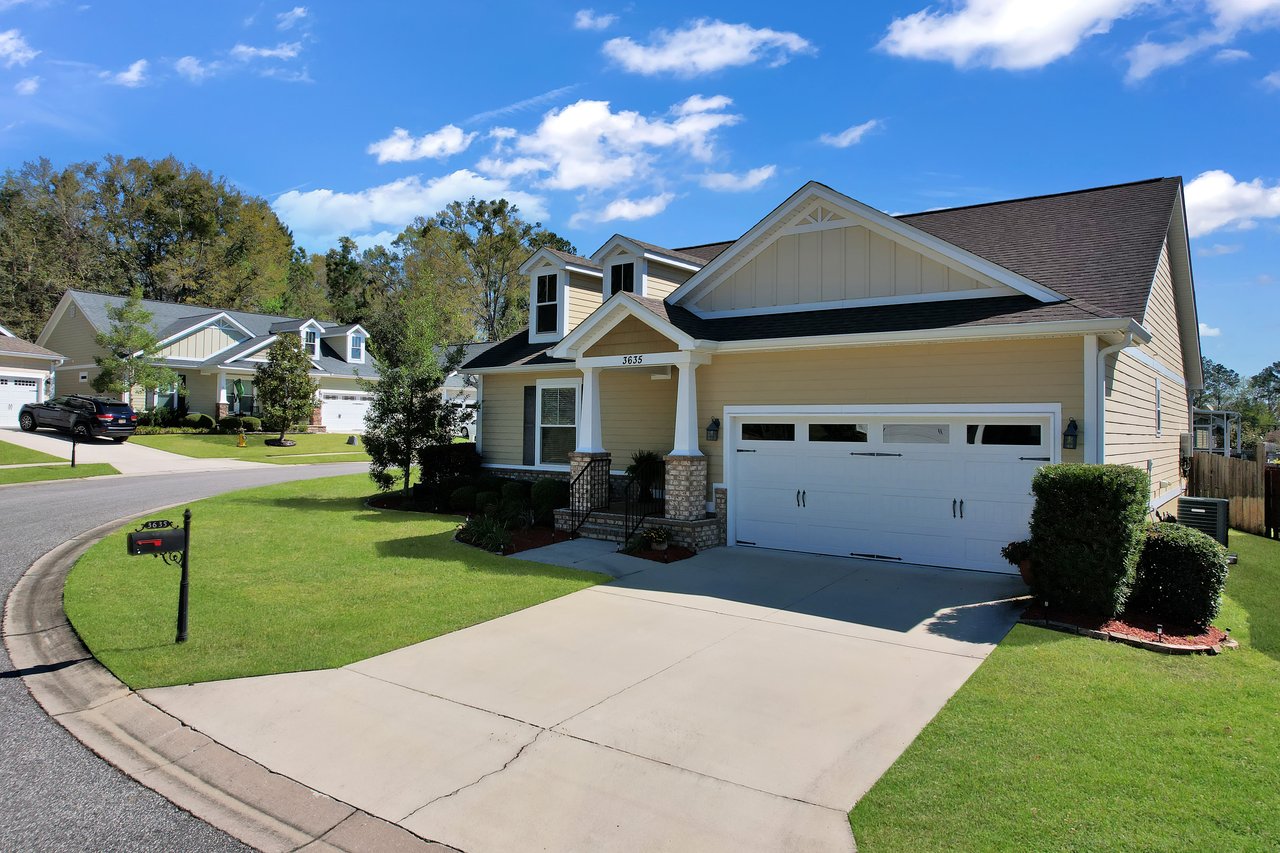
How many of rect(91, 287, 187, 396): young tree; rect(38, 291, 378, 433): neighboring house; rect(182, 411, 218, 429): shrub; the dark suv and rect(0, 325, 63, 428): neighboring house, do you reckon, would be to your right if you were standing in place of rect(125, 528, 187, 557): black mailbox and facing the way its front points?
5

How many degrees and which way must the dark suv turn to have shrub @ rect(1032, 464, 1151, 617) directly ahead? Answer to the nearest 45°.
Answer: approximately 135° to its left

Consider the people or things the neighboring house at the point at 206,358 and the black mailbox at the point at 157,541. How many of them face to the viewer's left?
1

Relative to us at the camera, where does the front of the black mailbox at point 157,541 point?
facing to the left of the viewer

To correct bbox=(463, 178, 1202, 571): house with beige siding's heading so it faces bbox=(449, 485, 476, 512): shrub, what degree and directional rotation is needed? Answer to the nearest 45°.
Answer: approximately 45° to its right

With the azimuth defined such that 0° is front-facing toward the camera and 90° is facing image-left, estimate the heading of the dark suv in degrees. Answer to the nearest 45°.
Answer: approximately 135°

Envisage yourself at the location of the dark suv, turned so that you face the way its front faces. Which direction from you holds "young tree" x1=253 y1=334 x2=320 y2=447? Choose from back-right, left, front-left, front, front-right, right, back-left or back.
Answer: back-right

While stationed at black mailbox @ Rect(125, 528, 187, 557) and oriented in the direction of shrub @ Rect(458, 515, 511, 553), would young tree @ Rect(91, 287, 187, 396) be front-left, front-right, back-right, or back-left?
front-left

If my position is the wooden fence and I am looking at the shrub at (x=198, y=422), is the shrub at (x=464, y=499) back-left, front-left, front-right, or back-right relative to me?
front-left

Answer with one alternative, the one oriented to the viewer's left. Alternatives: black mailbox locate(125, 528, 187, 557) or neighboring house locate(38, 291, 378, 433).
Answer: the black mailbox

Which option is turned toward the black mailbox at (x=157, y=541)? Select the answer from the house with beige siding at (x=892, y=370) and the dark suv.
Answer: the house with beige siding

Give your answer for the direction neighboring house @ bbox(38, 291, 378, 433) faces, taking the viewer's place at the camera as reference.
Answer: facing the viewer and to the right of the viewer

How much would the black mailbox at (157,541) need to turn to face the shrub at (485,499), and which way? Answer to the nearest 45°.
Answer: approximately 135° to its right

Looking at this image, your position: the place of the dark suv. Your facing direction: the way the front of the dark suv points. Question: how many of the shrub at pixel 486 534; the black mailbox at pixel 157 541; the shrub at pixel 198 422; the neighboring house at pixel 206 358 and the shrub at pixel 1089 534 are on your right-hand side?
2

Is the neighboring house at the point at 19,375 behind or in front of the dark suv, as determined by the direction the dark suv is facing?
in front
